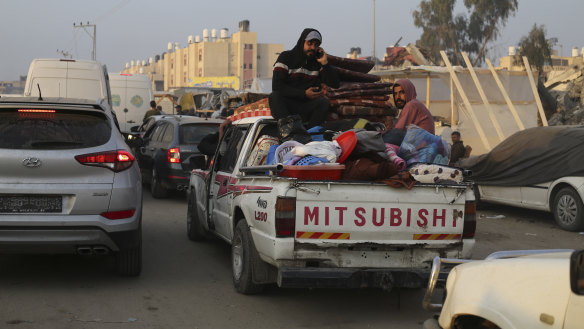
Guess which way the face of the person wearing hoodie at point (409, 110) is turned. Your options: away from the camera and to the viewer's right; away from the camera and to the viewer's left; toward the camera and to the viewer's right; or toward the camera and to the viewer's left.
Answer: toward the camera and to the viewer's left

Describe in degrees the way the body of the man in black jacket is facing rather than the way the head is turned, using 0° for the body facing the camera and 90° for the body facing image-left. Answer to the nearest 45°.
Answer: approximately 315°

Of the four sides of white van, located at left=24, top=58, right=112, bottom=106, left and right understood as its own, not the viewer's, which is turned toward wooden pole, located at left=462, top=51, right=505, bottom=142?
right

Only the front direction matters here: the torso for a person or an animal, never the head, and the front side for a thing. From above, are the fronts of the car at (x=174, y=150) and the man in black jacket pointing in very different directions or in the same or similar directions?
very different directions

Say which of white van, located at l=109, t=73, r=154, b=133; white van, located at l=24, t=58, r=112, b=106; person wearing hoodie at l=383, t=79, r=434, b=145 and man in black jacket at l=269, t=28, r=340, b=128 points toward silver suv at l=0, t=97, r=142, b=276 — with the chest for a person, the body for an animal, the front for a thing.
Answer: the person wearing hoodie

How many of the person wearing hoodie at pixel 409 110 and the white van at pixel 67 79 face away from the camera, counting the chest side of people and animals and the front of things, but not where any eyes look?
1

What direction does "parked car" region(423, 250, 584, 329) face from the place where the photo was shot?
facing to the left of the viewer

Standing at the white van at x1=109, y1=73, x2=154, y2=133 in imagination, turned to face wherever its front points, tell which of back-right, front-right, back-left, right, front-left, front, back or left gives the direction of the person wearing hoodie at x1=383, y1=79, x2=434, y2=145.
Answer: back

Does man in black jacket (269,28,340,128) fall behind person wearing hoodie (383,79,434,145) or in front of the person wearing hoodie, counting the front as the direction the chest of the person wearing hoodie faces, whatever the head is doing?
in front

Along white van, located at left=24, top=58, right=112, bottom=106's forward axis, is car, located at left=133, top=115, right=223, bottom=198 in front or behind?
behind

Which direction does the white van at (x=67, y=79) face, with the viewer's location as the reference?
facing away from the viewer

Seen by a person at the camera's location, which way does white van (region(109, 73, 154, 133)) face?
facing away from the viewer

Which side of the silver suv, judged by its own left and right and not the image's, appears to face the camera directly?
back
